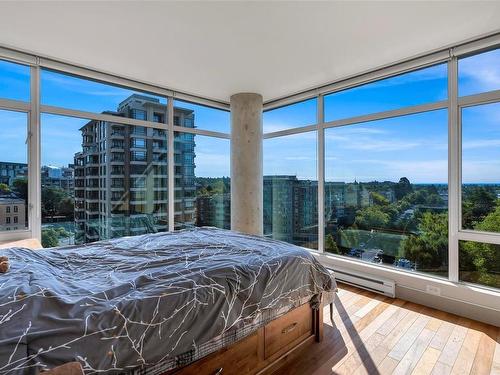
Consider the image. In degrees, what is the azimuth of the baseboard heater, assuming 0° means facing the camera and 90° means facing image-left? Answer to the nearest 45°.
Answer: approximately 45°

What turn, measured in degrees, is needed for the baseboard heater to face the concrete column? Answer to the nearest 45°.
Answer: approximately 45° to its right

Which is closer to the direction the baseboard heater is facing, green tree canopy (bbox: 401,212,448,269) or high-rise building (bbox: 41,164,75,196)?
the high-rise building

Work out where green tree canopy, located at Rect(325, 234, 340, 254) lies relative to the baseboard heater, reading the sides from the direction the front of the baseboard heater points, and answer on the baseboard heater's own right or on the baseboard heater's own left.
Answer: on the baseboard heater's own right

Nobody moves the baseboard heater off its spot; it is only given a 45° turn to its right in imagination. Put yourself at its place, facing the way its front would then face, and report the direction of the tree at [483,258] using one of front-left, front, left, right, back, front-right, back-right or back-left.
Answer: back

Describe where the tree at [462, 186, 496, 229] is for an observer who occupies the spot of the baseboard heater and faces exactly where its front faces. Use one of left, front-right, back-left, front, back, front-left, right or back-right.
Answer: back-left

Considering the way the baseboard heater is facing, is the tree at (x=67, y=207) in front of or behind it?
in front

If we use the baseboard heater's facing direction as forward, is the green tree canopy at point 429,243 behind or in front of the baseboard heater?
behind
